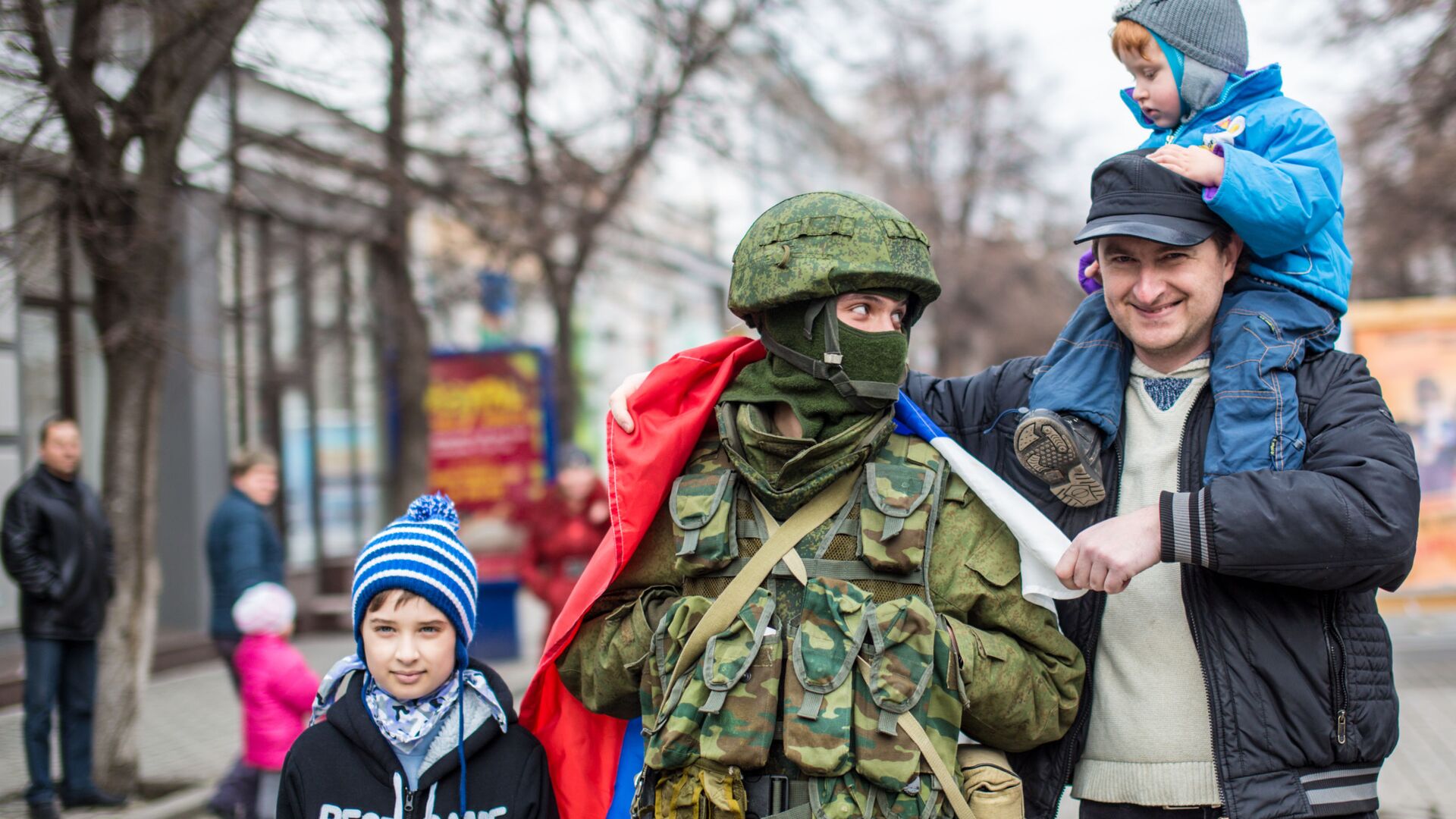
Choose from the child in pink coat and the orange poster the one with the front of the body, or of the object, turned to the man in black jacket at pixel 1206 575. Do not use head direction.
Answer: the orange poster

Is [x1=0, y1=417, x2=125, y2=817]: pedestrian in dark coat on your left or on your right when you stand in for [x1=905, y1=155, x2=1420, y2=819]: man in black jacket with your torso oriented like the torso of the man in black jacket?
on your right

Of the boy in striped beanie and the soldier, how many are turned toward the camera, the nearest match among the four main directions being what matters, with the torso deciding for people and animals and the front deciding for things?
2

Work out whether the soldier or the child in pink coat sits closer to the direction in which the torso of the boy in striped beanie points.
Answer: the soldier

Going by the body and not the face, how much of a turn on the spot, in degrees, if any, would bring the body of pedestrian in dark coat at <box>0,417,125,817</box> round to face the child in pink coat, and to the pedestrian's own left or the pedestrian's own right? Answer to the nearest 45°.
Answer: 0° — they already face them

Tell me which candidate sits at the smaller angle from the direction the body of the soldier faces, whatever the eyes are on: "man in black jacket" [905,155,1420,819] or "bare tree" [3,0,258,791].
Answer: the man in black jacket

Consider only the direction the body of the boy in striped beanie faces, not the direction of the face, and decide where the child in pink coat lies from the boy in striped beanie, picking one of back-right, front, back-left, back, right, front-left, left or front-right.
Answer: back

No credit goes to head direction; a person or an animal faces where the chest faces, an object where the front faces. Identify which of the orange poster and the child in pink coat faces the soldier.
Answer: the orange poster

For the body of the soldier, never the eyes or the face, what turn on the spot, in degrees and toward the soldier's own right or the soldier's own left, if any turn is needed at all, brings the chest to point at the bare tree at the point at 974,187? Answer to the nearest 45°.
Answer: approximately 180°

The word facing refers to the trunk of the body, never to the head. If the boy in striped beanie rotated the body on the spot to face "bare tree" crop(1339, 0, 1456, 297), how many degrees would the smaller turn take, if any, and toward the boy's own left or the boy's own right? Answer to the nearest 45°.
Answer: approximately 135° to the boy's own left

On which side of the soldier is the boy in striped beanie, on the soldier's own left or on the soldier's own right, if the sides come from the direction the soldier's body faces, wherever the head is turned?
on the soldier's own right
